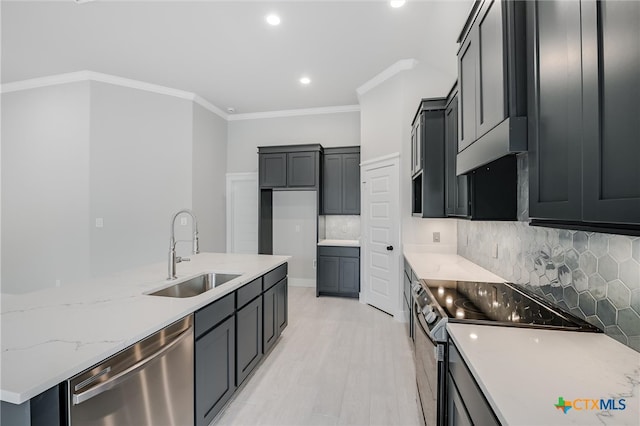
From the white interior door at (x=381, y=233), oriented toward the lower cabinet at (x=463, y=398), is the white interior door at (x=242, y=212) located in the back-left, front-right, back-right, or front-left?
back-right

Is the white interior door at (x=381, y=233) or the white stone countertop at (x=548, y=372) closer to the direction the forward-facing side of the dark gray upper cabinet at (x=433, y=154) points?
the white interior door

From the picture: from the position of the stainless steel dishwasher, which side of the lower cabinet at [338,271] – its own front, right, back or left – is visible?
front

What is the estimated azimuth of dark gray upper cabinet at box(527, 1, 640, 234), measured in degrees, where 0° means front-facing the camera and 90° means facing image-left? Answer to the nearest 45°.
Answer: approximately 45°

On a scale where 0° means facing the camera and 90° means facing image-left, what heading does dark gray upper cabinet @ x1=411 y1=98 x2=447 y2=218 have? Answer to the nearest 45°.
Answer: approximately 90°

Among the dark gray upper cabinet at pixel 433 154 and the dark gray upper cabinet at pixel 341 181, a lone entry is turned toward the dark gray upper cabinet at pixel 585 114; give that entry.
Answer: the dark gray upper cabinet at pixel 341 181

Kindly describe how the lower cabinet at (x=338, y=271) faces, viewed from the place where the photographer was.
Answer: facing the viewer

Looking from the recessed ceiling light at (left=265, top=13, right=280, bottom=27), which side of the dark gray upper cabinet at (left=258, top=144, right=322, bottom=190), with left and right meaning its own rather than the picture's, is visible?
front

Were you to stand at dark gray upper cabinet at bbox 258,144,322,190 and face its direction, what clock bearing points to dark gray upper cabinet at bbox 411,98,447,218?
dark gray upper cabinet at bbox 411,98,447,218 is roughly at 11 o'clock from dark gray upper cabinet at bbox 258,144,322,190.

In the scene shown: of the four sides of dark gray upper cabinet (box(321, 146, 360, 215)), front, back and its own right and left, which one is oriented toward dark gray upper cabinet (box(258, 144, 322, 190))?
right

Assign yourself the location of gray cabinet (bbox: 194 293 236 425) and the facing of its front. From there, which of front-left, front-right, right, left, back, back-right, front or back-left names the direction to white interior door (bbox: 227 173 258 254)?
back-left

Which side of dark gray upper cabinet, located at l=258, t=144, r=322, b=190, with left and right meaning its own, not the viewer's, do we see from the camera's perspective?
front

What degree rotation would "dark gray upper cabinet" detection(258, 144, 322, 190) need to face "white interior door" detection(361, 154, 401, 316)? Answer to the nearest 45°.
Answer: approximately 45° to its left

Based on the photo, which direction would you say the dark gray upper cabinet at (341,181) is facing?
toward the camera
